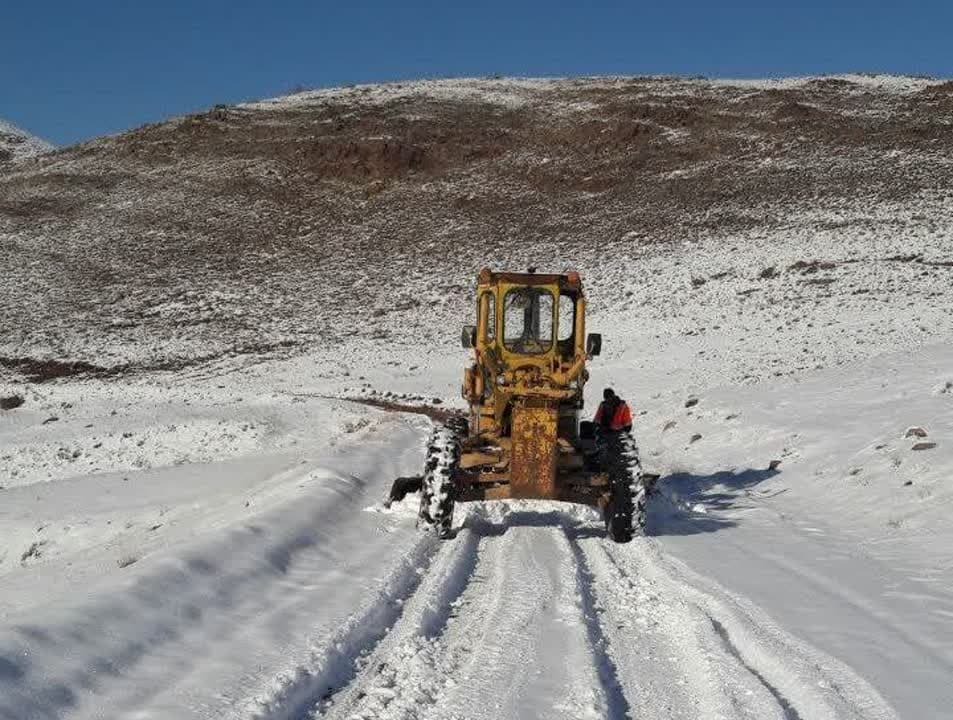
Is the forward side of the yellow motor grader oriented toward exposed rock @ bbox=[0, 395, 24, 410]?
no

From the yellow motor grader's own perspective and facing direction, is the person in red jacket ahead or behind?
behind
